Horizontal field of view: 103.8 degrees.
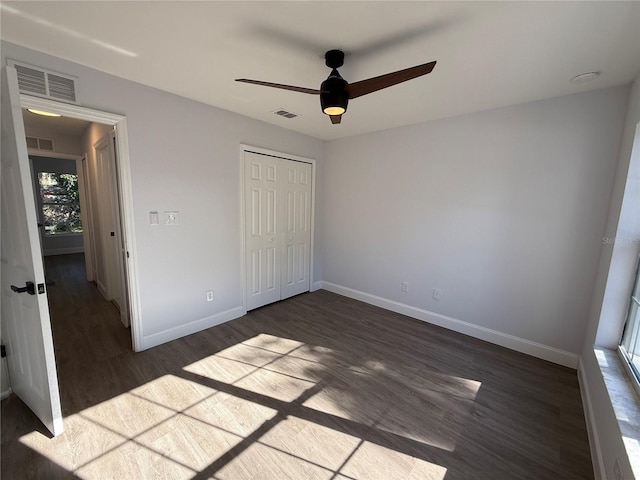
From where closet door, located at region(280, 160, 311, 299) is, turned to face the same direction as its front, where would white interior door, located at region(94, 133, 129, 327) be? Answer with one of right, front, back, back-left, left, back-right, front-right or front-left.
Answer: back-right

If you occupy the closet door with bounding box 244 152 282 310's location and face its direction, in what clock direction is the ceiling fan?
The ceiling fan is roughly at 1 o'clock from the closet door.

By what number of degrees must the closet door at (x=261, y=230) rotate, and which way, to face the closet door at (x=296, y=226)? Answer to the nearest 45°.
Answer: approximately 90° to its left

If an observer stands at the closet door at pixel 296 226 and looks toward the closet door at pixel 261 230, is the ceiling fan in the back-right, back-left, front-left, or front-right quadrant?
front-left

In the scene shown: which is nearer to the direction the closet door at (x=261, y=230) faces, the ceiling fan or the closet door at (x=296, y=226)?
the ceiling fan

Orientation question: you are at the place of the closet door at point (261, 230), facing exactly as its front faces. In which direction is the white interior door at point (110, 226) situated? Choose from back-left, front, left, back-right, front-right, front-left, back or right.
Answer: back-right

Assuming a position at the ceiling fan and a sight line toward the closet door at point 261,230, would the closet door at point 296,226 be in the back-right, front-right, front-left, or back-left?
front-right

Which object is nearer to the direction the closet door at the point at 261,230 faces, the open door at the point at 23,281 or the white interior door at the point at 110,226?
the open door

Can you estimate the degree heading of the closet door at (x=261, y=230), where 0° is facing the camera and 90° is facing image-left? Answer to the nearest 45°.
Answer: approximately 315°

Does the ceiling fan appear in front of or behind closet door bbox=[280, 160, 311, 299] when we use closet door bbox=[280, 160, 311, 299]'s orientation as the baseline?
in front

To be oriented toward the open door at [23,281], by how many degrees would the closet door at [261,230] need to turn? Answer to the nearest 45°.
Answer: approximately 90° to its right

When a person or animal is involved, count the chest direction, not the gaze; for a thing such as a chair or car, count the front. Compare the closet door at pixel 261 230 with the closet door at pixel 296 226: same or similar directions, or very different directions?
same or similar directions

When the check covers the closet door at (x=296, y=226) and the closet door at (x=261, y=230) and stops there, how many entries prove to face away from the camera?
0

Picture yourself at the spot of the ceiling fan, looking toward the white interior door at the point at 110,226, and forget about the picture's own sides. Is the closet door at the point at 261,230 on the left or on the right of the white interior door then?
right

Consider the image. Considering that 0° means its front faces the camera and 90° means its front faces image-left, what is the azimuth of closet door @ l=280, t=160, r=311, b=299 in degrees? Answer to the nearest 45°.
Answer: approximately 315°

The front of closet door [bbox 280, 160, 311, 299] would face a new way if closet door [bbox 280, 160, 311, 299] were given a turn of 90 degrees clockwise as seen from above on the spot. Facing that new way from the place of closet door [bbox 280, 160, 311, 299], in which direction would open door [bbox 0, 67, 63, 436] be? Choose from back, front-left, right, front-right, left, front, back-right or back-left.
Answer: front
